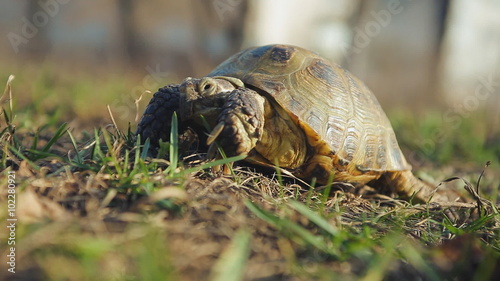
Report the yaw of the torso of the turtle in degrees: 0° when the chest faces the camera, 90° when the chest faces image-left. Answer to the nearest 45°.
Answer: approximately 45°

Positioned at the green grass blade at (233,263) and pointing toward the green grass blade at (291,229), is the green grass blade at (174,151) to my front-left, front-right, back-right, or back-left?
front-left

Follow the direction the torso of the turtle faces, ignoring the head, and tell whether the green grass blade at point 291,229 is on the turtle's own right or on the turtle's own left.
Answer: on the turtle's own left

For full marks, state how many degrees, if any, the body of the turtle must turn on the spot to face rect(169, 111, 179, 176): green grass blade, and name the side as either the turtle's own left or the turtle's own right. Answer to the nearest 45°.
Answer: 0° — it already faces it

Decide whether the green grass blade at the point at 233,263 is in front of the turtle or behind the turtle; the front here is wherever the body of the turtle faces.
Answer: in front

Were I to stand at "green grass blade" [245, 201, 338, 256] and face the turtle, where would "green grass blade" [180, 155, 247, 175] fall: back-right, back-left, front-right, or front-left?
front-left

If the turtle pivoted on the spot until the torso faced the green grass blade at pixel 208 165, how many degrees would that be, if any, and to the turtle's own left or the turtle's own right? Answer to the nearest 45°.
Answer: approximately 45° to the turtle's own left
